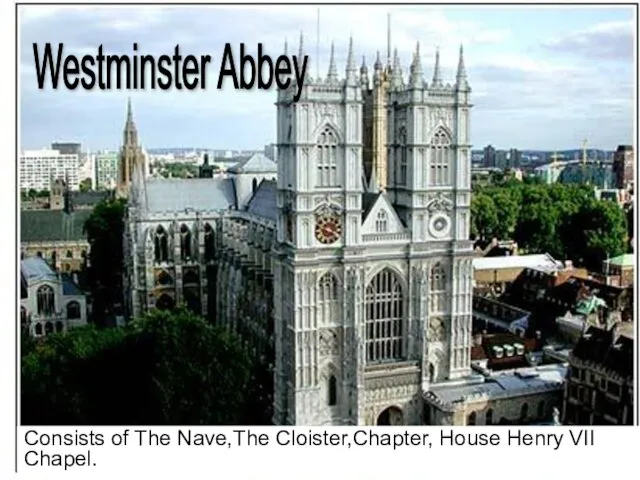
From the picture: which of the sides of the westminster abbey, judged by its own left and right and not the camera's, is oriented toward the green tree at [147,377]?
right

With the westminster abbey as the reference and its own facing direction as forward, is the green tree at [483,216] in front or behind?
behind

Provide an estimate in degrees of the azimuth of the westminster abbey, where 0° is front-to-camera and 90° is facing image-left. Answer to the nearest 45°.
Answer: approximately 0°

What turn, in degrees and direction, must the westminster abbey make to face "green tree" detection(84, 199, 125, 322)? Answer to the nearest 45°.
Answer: approximately 135° to its right
